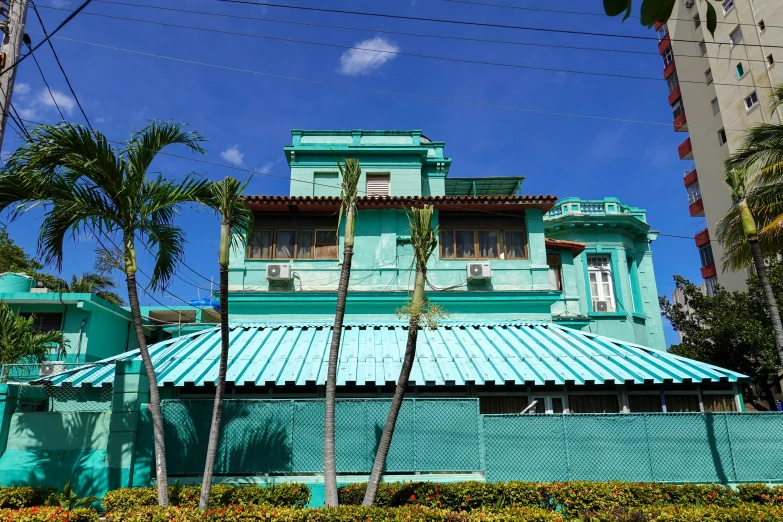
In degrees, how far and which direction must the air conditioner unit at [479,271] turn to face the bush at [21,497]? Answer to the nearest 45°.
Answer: approximately 45° to its right

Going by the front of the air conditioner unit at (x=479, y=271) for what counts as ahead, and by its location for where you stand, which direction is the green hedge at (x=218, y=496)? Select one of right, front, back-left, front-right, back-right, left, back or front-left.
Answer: front-right

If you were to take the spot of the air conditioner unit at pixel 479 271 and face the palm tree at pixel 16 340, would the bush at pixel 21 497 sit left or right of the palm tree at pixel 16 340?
left

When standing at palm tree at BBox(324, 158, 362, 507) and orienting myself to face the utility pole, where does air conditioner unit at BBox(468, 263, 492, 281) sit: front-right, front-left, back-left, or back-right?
back-right

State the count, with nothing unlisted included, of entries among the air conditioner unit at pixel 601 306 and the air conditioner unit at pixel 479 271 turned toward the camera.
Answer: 2

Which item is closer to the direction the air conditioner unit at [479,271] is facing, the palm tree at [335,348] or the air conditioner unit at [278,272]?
the palm tree

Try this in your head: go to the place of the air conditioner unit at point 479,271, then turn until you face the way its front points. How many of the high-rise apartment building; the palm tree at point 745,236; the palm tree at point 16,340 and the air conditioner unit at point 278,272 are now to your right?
2

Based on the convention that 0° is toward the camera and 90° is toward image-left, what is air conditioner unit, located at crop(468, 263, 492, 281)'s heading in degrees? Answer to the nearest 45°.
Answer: approximately 0°

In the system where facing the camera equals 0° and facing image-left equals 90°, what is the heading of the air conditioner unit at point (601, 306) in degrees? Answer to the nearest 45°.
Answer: approximately 0°
